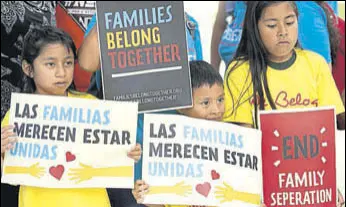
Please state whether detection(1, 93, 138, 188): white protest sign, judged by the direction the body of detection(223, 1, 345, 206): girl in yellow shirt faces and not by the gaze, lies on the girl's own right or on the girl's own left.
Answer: on the girl's own right

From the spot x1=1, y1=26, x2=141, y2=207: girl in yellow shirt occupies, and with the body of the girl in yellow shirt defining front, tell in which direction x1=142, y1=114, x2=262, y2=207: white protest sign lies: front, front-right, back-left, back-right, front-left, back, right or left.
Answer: left

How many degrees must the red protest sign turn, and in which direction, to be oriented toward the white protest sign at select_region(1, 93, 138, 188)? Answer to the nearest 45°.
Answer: approximately 90° to its right

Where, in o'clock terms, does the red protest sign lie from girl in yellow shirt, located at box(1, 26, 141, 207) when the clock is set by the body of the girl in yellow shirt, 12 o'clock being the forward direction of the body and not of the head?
The red protest sign is roughly at 9 o'clock from the girl in yellow shirt.

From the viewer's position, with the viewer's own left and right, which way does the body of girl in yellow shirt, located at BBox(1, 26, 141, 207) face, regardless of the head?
facing the viewer

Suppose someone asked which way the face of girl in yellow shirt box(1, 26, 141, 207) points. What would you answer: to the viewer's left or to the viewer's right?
to the viewer's right

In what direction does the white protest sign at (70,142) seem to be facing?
toward the camera

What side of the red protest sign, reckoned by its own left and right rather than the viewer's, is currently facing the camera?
front

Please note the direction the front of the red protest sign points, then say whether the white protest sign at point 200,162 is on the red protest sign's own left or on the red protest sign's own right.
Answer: on the red protest sign's own right

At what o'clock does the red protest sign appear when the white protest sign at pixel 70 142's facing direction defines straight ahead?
The red protest sign is roughly at 9 o'clock from the white protest sign.

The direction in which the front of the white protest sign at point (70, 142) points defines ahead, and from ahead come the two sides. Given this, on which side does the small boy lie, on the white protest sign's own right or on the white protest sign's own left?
on the white protest sign's own left

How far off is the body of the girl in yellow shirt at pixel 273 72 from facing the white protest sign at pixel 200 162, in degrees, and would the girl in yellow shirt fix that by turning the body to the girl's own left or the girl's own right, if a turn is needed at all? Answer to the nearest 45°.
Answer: approximately 45° to the girl's own right
